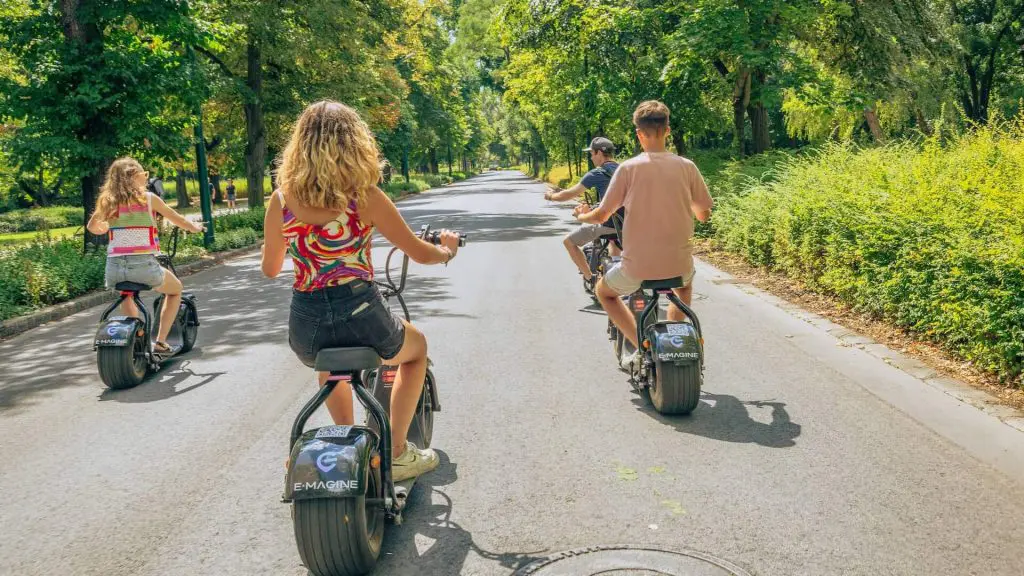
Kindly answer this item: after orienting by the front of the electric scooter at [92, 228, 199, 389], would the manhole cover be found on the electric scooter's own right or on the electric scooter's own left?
on the electric scooter's own right

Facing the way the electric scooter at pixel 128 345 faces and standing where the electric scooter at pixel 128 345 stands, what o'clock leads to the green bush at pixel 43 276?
The green bush is roughly at 10 o'clock from the electric scooter.

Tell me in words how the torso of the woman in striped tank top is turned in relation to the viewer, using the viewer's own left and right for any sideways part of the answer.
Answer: facing away from the viewer and to the right of the viewer

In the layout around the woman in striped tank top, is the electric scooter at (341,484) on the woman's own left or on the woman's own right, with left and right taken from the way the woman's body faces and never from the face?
on the woman's own right

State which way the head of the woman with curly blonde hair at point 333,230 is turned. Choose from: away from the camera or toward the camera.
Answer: away from the camera

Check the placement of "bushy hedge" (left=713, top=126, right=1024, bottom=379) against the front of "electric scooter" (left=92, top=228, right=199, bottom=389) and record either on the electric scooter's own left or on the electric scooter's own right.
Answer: on the electric scooter's own right

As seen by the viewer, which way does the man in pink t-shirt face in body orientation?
away from the camera

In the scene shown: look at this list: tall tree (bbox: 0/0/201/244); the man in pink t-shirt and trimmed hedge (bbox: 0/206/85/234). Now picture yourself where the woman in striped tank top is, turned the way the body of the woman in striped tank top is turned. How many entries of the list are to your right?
1

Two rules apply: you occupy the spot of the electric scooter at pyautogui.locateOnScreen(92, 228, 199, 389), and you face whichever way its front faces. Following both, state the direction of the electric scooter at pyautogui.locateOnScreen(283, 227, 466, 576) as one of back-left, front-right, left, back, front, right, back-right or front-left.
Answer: back-right

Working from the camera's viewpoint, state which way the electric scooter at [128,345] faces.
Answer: facing away from the viewer and to the right of the viewer
